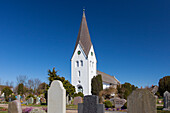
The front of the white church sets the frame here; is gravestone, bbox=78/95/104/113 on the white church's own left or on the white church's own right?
on the white church's own left

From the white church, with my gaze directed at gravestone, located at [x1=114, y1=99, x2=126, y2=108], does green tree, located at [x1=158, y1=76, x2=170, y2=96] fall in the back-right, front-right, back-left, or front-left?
front-left

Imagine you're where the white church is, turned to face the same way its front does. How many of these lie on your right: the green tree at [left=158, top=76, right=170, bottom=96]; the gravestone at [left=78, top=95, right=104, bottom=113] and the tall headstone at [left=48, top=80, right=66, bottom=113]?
0

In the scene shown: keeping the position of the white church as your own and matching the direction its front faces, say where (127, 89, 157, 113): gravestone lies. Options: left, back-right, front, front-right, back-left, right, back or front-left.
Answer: front-left

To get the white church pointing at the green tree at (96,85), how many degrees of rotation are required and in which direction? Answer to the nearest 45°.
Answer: approximately 90° to its left

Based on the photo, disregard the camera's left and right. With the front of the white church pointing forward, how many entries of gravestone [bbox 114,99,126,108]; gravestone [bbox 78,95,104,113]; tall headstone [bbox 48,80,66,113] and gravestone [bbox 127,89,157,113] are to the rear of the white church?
0

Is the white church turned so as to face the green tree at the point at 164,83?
no

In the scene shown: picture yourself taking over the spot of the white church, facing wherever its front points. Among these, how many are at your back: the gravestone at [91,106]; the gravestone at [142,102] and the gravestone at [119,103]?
0

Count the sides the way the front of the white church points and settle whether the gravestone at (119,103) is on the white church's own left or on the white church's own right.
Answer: on the white church's own left
